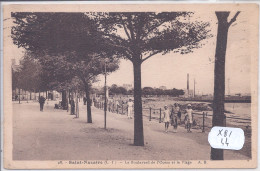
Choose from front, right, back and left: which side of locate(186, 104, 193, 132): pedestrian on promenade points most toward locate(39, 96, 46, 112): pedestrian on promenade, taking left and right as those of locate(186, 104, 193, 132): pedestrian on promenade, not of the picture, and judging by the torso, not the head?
right

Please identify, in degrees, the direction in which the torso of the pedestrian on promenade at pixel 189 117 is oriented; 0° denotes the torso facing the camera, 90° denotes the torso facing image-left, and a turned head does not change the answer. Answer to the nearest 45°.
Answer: approximately 0°
